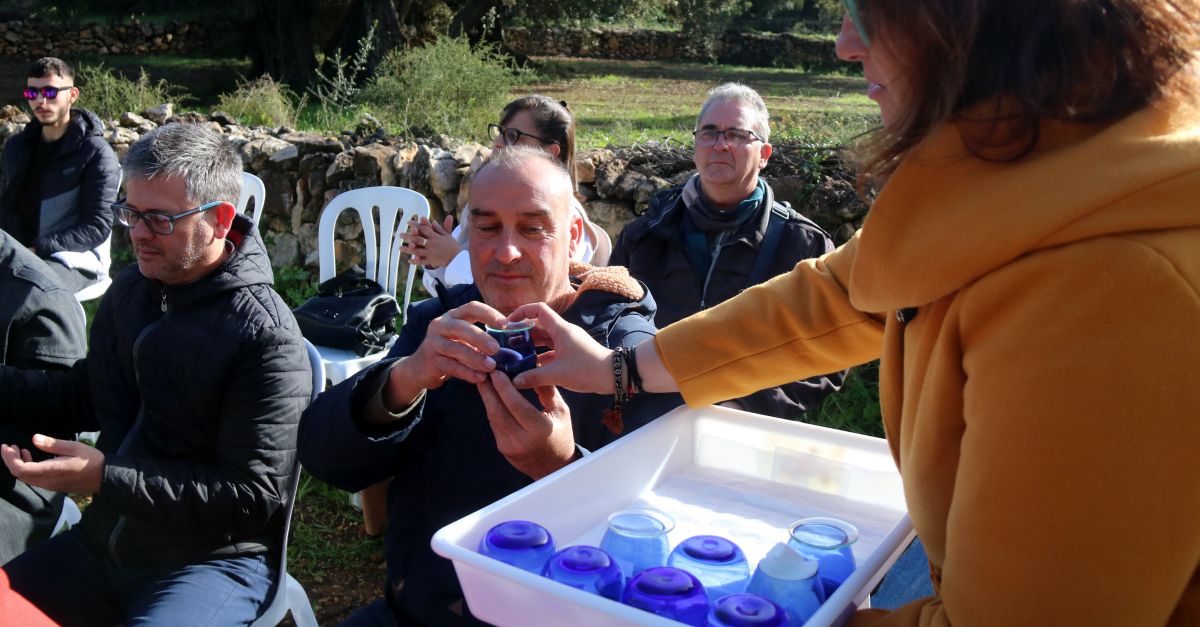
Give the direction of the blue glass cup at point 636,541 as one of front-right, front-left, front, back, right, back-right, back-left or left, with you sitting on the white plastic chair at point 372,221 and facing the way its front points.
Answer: front-left

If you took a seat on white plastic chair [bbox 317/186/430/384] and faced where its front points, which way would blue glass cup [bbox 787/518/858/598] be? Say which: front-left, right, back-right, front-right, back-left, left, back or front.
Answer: front-left

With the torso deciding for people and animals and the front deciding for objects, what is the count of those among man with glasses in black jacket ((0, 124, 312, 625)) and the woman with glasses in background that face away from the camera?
0

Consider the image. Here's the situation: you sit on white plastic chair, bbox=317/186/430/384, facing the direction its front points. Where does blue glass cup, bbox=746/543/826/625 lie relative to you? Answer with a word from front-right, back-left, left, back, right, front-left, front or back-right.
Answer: front-left

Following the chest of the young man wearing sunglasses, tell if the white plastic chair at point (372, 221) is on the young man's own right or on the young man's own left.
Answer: on the young man's own left

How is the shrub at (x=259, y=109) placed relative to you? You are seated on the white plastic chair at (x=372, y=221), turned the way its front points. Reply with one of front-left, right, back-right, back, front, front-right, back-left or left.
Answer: back-right

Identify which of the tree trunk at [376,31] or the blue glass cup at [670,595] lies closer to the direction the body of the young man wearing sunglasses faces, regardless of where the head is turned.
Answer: the blue glass cup

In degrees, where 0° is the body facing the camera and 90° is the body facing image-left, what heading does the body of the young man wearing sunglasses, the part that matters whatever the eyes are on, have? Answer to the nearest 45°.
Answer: approximately 45°
